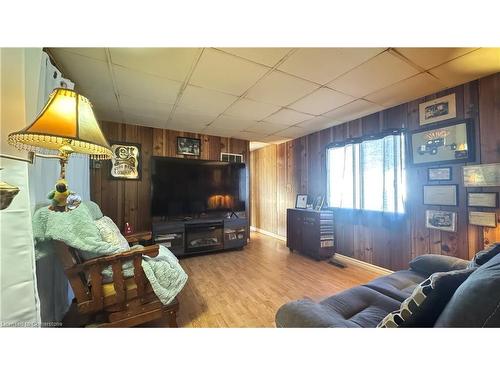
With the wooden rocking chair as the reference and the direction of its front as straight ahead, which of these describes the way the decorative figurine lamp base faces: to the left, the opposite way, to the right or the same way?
to the right

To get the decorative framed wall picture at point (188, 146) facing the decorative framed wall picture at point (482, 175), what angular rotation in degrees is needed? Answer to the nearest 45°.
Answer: approximately 45° to its left

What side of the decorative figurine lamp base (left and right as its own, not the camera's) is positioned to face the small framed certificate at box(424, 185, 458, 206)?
left

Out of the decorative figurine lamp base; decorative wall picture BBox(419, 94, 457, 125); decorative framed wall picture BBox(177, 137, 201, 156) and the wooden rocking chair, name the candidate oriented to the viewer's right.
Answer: the wooden rocking chair

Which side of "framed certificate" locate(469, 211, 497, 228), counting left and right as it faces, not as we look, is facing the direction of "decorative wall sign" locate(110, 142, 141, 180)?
front

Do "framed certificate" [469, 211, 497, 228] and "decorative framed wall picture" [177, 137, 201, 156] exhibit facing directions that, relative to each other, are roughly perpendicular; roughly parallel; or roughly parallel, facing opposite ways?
roughly perpendicular

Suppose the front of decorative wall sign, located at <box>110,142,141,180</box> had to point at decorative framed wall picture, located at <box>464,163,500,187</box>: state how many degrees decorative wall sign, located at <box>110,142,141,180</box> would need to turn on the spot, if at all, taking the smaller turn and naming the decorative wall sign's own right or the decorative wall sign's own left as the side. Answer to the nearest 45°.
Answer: approximately 45° to the decorative wall sign's own left

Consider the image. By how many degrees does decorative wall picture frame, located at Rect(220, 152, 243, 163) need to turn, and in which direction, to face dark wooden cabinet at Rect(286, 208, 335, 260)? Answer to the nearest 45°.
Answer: approximately 45° to its left

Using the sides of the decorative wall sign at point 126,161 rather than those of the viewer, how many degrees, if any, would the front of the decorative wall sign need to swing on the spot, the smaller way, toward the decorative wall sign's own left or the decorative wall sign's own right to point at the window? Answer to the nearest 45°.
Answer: approximately 45° to the decorative wall sign's own left

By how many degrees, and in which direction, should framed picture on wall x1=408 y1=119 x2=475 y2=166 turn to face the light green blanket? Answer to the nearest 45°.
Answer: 0° — it already faces it

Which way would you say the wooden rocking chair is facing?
to the viewer's right

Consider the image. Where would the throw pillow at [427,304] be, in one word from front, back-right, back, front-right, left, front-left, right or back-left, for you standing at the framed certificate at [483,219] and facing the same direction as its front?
front-left

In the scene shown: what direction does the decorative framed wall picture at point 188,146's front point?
toward the camera

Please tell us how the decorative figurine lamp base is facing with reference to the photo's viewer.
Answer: facing the viewer
